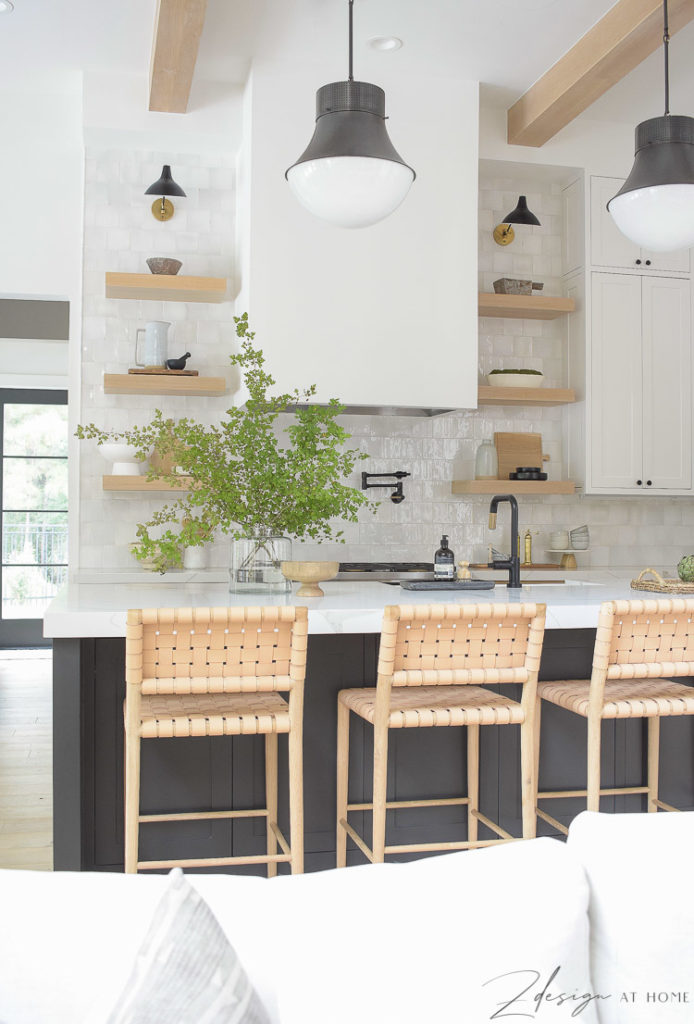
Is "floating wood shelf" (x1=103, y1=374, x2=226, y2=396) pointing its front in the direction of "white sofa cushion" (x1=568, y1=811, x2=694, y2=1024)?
yes

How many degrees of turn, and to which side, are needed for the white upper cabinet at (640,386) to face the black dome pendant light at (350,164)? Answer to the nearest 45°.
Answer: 0° — it already faces it

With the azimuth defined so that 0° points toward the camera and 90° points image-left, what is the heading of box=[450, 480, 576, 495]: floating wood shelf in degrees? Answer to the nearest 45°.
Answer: approximately 0°

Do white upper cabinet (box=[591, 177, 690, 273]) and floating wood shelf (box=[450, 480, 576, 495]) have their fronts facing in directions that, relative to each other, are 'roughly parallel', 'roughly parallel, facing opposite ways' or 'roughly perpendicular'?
roughly parallel

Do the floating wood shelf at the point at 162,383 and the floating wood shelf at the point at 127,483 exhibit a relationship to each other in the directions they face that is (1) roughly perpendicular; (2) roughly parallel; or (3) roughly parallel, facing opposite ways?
roughly parallel

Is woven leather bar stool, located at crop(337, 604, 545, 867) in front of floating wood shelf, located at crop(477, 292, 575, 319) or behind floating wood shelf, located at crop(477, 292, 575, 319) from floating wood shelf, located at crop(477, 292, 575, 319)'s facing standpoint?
in front

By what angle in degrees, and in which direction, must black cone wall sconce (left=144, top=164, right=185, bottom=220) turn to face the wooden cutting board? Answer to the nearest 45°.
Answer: approximately 90° to its left

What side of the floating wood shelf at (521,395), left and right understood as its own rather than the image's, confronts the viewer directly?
front

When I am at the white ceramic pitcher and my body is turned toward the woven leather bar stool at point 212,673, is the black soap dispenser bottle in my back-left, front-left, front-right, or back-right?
front-left

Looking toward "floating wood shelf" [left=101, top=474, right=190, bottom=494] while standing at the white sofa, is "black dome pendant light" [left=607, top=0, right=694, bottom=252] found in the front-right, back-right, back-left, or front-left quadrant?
front-right

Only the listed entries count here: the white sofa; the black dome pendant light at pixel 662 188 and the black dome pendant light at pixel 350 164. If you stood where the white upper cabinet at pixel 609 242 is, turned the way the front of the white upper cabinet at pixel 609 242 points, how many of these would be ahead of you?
3

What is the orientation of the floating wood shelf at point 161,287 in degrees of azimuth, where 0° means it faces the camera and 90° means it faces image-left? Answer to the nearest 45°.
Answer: approximately 0°

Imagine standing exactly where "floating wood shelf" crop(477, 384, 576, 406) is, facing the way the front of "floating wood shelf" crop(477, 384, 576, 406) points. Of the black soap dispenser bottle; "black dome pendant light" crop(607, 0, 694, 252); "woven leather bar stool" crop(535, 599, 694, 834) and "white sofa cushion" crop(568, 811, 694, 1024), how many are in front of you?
4

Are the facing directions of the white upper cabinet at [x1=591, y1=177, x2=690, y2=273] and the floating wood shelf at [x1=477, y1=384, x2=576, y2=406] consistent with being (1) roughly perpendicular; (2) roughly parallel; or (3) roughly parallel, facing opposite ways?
roughly parallel

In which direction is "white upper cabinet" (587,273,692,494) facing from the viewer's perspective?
toward the camera

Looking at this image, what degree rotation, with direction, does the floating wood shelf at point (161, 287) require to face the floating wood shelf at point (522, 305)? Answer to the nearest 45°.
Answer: approximately 90° to its left

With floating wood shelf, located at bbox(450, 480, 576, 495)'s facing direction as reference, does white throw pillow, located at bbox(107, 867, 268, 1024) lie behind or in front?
in front

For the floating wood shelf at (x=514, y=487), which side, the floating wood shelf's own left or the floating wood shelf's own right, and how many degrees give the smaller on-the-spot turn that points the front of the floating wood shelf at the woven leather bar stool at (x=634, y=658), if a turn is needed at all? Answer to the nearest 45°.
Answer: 0° — it already faces it

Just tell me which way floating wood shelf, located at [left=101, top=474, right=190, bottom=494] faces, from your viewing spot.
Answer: facing the viewer

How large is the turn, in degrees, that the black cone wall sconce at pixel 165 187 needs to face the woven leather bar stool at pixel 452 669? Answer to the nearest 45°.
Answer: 0° — it already faces it
